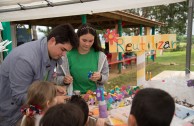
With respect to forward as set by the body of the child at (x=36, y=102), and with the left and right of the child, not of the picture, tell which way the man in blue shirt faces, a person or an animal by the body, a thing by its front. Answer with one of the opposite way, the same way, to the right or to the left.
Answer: to the right

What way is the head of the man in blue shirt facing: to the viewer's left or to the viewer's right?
to the viewer's right

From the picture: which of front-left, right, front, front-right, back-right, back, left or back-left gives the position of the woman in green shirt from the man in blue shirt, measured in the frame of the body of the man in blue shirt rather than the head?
left

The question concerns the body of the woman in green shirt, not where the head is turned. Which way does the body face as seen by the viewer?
toward the camera

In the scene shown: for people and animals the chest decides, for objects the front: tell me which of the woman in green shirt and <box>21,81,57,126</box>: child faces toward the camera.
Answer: the woman in green shirt

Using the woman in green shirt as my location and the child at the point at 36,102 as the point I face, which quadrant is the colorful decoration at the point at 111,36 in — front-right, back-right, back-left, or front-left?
back-left

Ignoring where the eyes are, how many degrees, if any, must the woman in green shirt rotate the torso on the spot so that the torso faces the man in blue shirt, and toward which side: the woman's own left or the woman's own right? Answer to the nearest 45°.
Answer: approximately 45° to the woman's own right

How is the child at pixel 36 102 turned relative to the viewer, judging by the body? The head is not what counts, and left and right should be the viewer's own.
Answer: facing away from the viewer and to the right of the viewer

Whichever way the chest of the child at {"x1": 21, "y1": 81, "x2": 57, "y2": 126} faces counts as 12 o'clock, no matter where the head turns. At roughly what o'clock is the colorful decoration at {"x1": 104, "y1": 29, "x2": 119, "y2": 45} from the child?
The colorful decoration is roughly at 12 o'clock from the child.

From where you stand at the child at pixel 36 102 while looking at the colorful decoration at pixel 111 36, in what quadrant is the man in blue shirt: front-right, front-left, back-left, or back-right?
front-left

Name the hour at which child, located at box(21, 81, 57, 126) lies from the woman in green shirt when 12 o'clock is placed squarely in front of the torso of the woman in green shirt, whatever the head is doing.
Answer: The child is roughly at 1 o'clock from the woman in green shirt.

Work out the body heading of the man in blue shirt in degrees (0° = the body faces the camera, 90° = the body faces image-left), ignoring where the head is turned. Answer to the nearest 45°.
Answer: approximately 315°

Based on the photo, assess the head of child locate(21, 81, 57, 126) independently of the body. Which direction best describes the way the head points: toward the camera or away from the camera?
away from the camera

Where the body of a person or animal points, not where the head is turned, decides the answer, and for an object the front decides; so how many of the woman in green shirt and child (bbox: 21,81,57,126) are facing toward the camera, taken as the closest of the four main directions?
1
